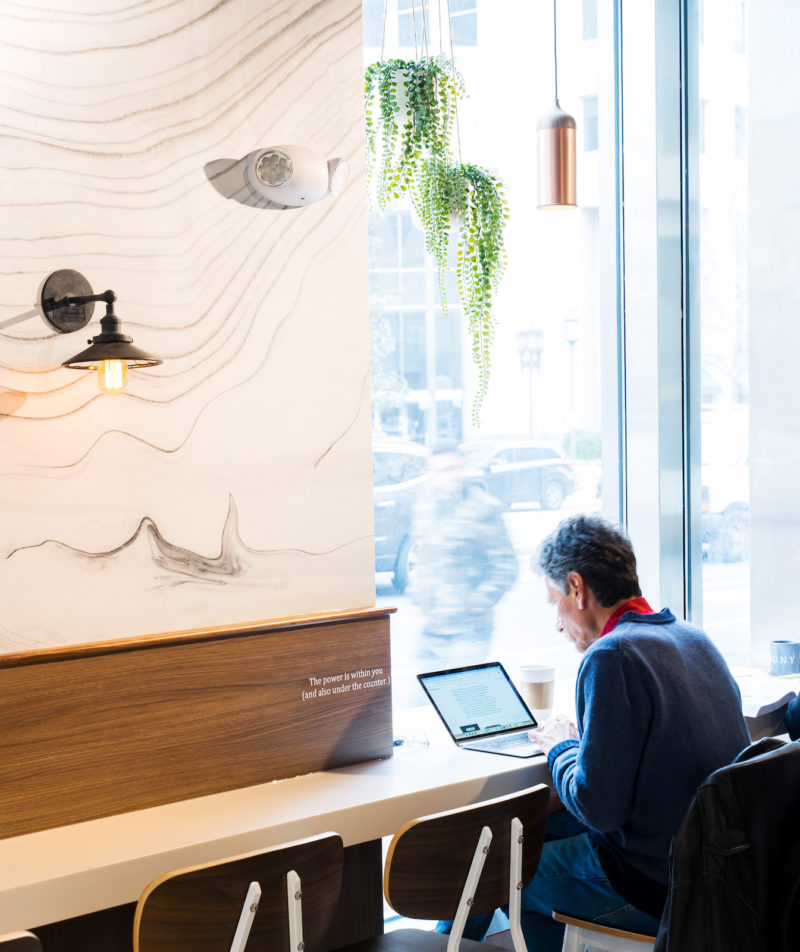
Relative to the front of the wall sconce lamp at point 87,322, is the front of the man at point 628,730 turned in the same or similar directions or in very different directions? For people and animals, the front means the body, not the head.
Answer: very different directions

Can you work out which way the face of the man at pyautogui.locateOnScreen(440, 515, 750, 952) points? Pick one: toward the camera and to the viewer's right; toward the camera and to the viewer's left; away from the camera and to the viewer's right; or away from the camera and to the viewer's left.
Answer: away from the camera and to the viewer's left

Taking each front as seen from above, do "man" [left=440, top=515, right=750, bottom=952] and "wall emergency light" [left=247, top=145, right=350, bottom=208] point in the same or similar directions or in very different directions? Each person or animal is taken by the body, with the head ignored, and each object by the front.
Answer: very different directions

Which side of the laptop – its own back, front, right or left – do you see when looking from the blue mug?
left

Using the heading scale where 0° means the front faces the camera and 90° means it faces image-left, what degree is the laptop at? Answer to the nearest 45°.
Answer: approximately 315°

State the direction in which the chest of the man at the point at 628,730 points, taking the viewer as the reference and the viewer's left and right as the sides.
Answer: facing away from the viewer and to the left of the viewer

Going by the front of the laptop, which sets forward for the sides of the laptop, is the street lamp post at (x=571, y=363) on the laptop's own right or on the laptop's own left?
on the laptop's own left

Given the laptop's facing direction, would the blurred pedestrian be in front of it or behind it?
behind
